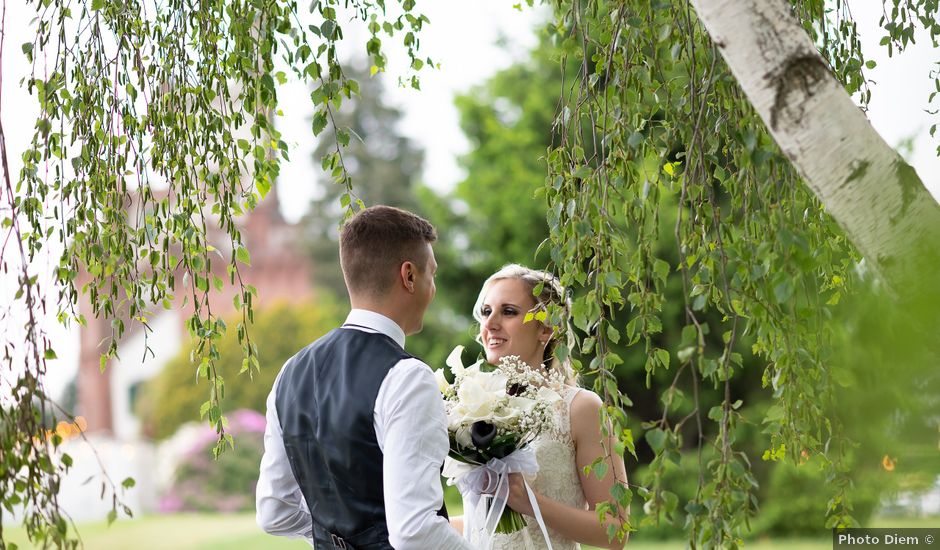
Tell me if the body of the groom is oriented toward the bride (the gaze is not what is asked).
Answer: yes

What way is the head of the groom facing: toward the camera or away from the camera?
away from the camera

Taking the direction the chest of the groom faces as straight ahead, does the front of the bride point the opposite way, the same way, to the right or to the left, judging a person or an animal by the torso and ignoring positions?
the opposite way

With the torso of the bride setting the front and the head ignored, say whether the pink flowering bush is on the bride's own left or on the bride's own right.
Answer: on the bride's own right

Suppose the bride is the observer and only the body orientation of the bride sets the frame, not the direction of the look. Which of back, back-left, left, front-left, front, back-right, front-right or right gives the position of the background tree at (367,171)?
back-right

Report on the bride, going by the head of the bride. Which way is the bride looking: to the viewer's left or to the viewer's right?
to the viewer's left

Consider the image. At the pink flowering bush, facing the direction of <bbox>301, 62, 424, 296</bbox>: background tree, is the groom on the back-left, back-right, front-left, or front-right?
back-right

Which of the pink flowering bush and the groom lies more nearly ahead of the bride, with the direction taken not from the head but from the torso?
the groom

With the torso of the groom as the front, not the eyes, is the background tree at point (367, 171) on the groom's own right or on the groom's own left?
on the groom's own left

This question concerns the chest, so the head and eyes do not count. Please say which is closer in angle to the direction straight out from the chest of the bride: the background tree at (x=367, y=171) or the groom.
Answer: the groom

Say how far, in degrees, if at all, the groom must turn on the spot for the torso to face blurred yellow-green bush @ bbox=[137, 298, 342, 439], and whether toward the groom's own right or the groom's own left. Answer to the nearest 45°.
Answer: approximately 45° to the groom's own left

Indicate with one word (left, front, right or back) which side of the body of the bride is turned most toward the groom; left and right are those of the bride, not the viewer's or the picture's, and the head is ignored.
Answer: front

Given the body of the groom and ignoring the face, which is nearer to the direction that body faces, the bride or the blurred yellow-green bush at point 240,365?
the bride
